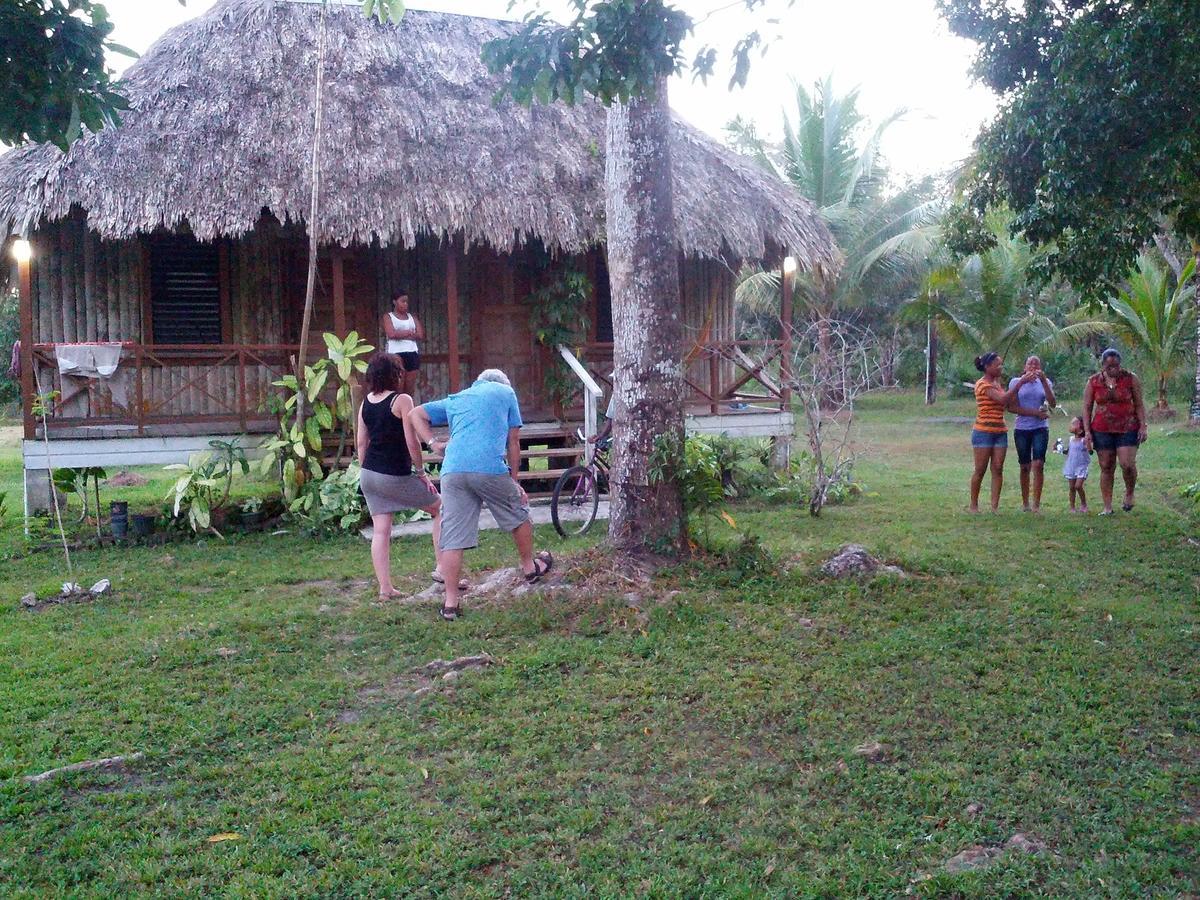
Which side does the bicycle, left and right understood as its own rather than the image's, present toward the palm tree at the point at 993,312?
back

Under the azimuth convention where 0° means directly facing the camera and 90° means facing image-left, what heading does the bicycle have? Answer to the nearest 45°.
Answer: approximately 45°

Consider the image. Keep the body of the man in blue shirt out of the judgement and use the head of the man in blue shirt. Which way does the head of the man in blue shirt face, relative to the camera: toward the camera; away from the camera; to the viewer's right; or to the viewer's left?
away from the camera

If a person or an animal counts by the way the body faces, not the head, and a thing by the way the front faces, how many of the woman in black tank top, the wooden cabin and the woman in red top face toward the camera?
2

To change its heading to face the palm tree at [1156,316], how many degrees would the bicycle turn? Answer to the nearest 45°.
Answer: approximately 180°
